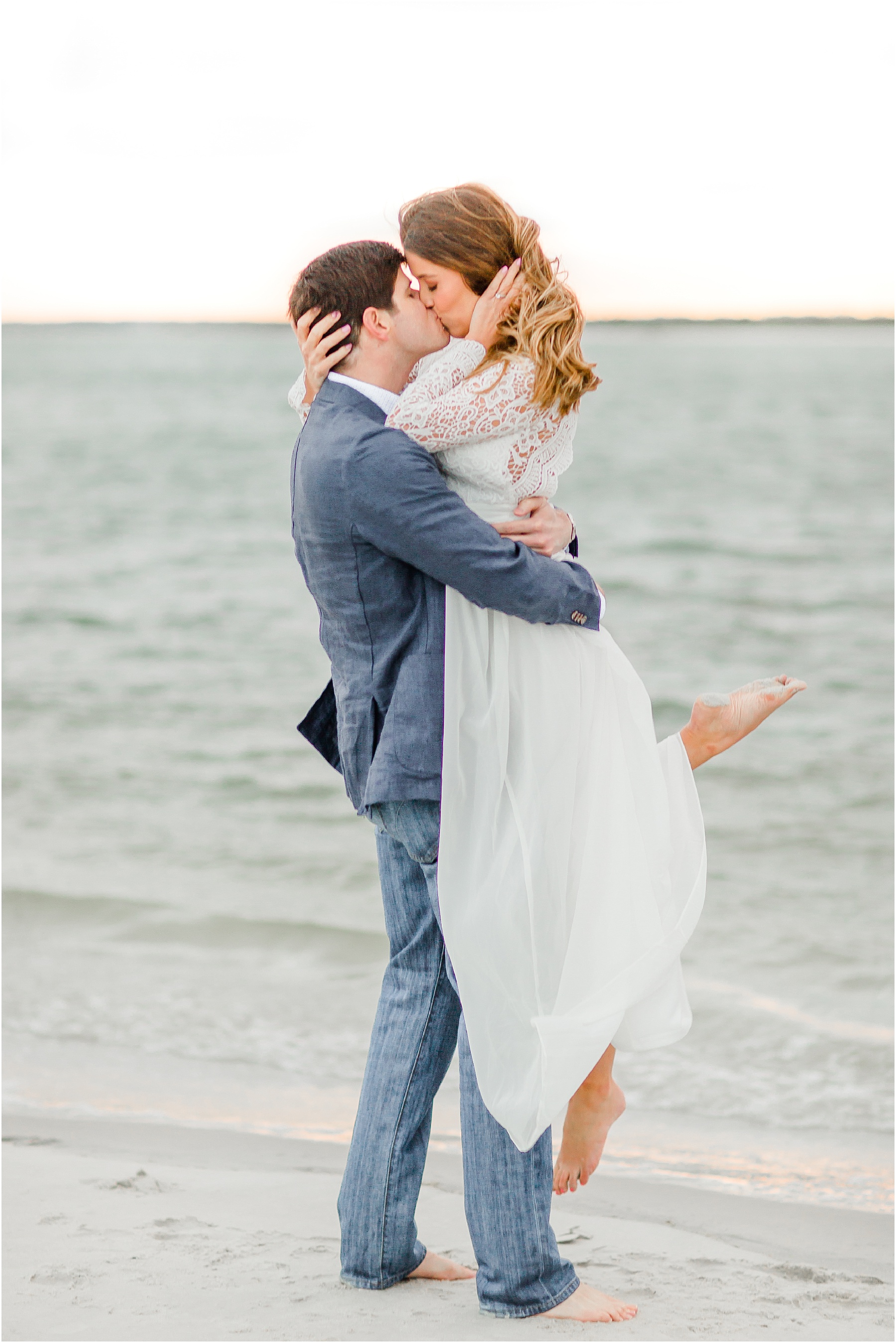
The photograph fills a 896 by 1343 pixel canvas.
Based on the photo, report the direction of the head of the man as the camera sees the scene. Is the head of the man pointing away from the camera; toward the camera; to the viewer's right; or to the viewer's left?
to the viewer's right

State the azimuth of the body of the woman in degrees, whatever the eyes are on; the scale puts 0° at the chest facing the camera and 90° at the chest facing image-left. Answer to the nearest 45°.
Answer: approximately 90°

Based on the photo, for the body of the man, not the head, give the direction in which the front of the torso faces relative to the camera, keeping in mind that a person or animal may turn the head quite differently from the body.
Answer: to the viewer's right
